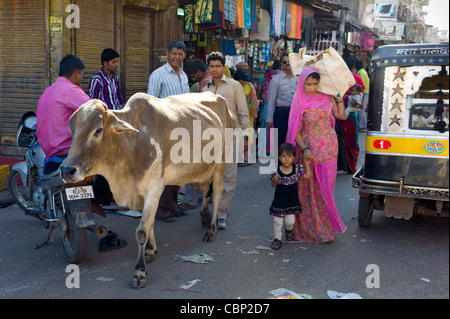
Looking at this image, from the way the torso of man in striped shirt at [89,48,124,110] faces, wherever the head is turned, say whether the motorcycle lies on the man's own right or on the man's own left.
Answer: on the man's own right

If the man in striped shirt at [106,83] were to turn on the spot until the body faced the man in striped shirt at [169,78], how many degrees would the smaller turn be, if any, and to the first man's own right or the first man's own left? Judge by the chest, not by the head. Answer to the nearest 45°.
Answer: approximately 45° to the first man's own left

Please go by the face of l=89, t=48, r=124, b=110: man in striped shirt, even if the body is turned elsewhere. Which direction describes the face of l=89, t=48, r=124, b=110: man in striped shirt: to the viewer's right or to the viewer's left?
to the viewer's right

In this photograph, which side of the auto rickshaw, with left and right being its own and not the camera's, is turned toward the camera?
back

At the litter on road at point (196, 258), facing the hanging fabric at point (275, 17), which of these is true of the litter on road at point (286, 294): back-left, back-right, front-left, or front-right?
back-right

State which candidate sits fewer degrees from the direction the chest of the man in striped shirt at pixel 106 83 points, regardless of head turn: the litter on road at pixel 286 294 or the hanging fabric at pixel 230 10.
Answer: the litter on road

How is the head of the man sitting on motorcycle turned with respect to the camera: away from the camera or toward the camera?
away from the camera

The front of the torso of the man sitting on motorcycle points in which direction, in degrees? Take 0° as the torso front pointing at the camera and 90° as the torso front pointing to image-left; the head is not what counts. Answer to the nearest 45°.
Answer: approximately 225°

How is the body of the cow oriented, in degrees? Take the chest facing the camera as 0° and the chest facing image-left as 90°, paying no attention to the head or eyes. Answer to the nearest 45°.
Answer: approximately 45°
